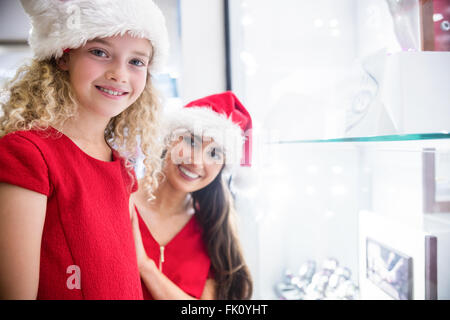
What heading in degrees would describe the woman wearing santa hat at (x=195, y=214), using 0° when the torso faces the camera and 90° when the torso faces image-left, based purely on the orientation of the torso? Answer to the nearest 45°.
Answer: approximately 45°

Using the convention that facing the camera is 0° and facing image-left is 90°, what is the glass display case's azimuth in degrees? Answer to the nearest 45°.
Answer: approximately 45°
